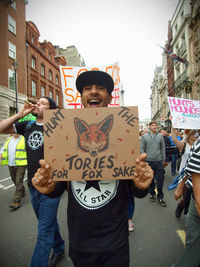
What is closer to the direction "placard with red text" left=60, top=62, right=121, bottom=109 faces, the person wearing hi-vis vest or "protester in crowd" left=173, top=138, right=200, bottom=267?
the protester in crowd

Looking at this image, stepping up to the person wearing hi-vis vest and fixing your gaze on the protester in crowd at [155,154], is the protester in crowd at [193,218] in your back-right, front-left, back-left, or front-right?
front-right

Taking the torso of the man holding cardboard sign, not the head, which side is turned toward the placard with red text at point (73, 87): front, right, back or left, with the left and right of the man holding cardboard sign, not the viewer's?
back

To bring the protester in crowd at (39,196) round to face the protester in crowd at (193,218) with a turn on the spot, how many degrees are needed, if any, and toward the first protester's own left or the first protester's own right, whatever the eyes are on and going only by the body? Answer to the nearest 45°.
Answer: approximately 90° to the first protester's own left

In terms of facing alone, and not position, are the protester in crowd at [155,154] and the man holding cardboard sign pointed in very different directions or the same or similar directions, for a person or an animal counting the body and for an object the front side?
same or similar directions

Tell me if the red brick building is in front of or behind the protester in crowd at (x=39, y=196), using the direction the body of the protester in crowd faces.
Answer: behind

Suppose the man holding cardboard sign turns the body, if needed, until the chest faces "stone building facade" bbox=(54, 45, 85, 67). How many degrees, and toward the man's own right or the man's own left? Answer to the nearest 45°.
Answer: approximately 180°

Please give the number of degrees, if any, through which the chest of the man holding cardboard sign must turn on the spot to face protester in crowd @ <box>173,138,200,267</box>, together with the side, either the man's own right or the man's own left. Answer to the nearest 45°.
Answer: approximately 90° to the man's own left

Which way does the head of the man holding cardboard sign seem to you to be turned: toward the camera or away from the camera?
toward the camera

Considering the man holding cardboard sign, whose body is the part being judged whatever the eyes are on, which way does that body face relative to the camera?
toward the camera

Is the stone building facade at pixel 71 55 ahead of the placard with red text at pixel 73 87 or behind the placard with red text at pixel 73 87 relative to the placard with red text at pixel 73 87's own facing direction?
behind

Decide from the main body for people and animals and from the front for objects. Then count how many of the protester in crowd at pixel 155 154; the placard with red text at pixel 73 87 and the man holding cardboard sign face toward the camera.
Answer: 3

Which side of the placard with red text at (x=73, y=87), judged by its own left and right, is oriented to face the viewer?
front

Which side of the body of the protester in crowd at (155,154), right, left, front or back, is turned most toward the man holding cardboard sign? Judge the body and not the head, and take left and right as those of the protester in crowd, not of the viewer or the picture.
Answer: front

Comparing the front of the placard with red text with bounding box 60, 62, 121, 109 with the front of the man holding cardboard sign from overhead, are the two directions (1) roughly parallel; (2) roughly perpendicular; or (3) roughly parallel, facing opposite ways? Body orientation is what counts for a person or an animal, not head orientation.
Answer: roughly parallel
